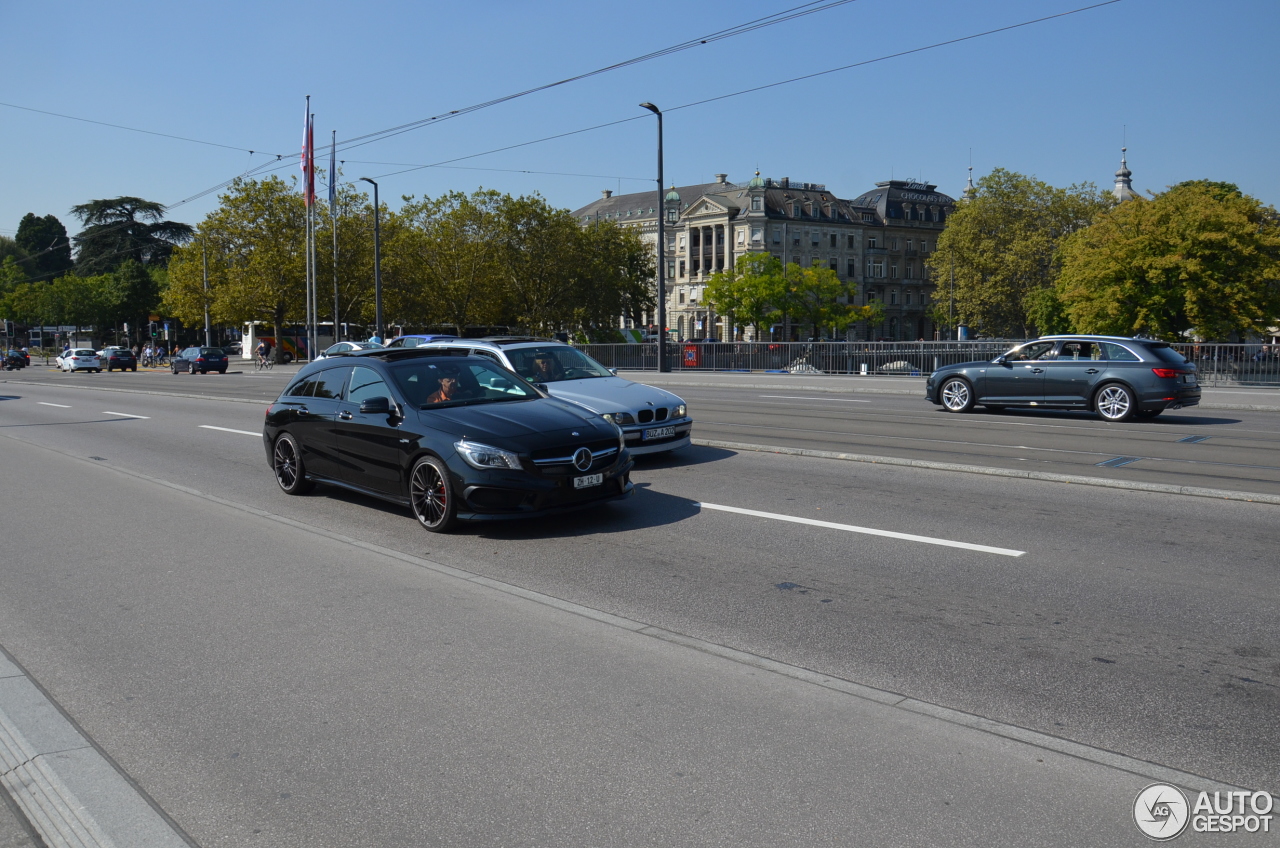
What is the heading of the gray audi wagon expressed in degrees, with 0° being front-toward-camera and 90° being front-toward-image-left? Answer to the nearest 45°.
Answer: approximately 90°

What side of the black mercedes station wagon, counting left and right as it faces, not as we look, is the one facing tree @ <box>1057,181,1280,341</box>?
left

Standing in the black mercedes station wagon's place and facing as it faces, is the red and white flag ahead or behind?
behind

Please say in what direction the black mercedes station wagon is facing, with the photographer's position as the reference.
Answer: facing the viewer and to the right of the viewer

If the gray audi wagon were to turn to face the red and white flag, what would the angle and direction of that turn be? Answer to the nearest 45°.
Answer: approximately 45° to its right

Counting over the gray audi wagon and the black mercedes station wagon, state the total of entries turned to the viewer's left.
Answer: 1

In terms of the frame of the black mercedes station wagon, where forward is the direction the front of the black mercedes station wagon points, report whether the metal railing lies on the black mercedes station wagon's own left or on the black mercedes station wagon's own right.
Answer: on the black mercedes station wagon's own left

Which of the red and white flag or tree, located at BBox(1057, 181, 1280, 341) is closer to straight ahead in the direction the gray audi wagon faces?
the red and white flag

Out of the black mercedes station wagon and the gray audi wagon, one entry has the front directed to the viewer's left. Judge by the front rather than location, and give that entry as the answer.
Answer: the gray audi wagon

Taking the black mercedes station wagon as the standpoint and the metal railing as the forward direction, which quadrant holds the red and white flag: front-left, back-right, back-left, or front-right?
front-left

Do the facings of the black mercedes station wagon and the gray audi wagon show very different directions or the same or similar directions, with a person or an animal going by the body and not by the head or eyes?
very different directions

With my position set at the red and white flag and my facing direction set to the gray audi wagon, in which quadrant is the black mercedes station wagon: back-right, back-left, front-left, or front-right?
front-right
